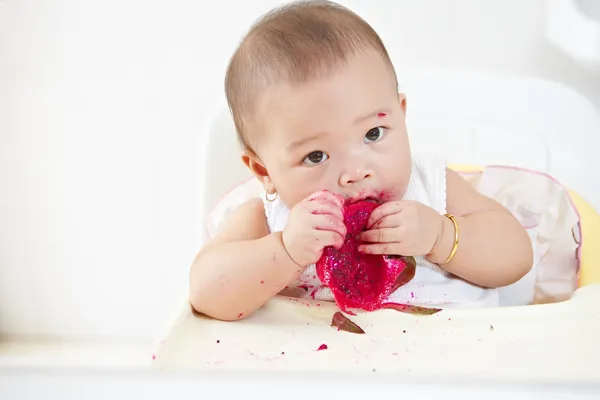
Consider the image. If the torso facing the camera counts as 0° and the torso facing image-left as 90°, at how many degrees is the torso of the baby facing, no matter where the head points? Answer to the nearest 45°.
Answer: approximately 0°
